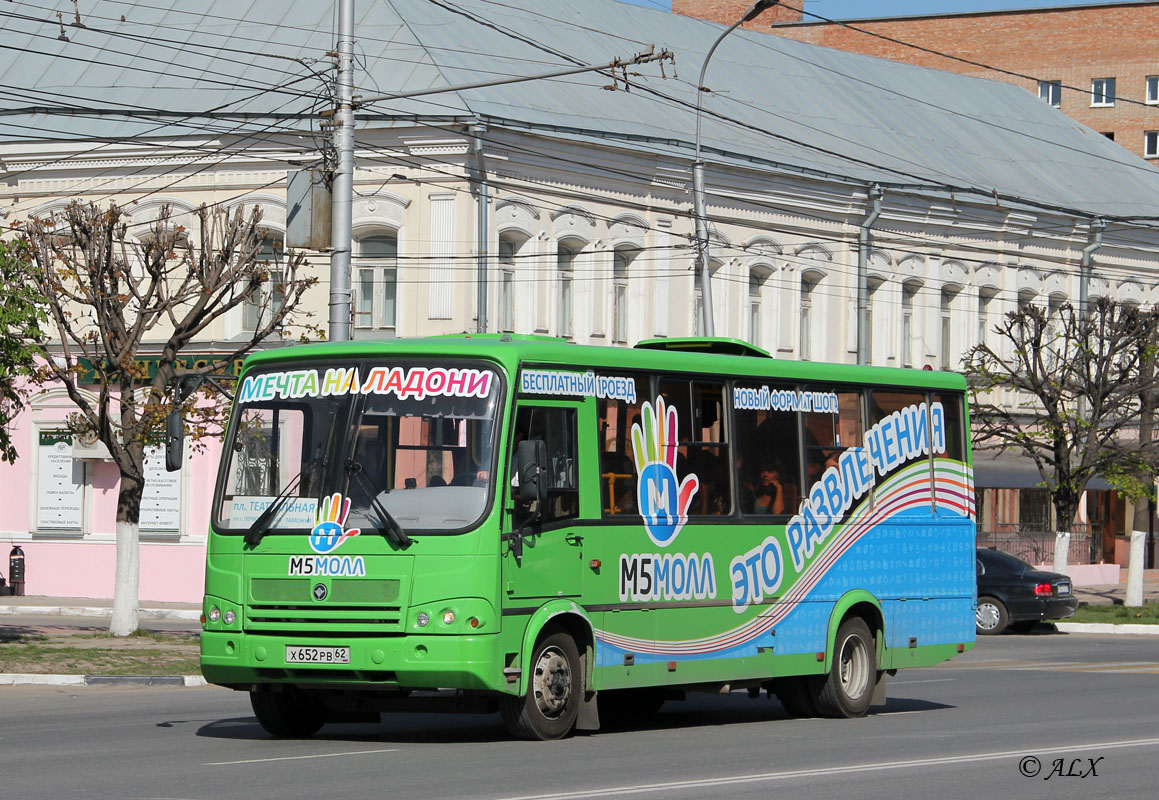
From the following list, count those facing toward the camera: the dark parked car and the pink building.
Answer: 1

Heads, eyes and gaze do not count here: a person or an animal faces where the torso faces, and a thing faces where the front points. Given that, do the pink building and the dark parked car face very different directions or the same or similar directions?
very different directions

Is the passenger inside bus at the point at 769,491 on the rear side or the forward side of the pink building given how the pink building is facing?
on the forward side

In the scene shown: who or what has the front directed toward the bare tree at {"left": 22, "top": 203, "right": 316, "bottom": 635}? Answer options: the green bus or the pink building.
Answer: the pink building

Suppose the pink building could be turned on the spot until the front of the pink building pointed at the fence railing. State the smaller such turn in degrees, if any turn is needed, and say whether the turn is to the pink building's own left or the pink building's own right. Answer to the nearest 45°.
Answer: approximately 90° to the pink building's own left

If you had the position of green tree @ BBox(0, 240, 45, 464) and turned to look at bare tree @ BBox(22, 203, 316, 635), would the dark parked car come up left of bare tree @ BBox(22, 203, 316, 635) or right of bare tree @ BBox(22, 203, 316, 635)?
right

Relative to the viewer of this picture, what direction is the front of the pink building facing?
facing the viewer

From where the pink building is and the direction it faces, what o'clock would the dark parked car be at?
The dark parked car is roughly at 10 o'clock from the pink building.

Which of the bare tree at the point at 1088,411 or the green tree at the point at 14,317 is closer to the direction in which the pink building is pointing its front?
the green tree

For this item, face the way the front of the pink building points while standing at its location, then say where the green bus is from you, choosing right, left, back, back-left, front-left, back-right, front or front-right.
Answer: front

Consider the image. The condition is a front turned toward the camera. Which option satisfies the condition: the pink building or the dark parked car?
the pink building
